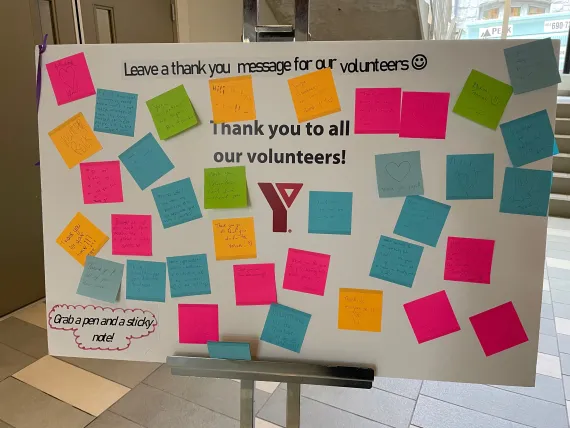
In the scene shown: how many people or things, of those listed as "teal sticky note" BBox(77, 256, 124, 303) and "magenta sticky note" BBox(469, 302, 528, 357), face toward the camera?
2

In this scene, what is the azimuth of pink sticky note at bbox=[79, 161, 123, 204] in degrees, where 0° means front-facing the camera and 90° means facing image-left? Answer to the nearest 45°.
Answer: approximately 0°

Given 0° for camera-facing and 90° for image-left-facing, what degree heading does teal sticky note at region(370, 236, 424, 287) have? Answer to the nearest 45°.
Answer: approximately 0°

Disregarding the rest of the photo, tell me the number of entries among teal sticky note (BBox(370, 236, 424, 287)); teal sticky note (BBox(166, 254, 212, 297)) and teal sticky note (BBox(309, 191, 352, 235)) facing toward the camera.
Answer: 3
